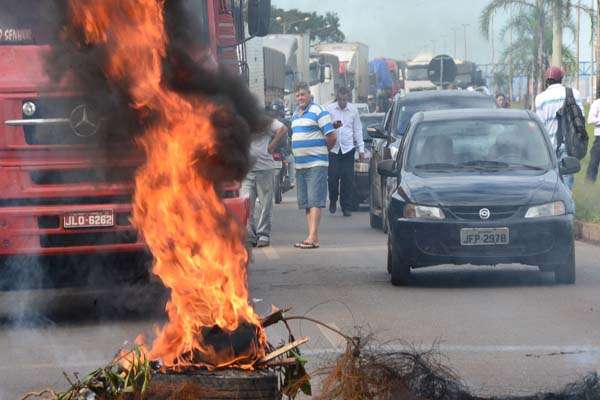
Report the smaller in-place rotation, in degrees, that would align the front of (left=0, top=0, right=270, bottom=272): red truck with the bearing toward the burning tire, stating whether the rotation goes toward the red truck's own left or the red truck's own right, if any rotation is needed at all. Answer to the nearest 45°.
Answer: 0° — it already faces it

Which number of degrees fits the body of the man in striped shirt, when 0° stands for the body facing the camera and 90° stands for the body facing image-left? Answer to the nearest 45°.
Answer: approximately 45°

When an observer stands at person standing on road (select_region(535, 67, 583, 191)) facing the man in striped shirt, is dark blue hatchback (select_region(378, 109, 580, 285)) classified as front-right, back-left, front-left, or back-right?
front-left

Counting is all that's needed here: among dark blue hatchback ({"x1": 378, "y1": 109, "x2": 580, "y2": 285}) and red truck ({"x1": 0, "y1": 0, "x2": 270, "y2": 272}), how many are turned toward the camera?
2

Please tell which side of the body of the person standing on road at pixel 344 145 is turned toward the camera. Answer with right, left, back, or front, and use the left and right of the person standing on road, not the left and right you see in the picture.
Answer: front

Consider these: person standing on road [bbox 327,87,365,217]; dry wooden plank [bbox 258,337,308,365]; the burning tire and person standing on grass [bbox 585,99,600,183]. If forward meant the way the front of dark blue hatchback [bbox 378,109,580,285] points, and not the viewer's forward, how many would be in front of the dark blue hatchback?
2

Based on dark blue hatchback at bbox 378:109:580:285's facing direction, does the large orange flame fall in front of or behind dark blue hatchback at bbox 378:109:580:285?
in front

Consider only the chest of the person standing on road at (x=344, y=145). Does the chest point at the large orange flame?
yes

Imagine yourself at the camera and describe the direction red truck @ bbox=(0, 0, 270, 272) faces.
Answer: facing the viewer

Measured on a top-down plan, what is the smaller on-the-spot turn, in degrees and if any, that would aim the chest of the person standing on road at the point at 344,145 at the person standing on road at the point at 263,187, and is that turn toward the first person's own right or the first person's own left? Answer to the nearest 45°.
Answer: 0° — they already face them

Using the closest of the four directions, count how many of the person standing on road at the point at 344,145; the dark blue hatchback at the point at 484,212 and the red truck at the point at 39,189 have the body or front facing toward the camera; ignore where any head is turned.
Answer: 3

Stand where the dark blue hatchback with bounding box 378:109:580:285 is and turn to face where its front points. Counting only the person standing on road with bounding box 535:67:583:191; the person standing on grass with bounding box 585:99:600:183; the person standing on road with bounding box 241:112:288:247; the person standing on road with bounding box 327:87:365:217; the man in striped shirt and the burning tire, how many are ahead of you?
1

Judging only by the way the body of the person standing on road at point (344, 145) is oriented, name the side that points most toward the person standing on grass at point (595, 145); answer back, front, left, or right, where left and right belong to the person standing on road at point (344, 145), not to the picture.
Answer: left
